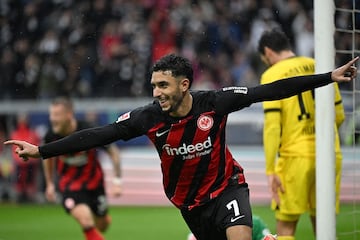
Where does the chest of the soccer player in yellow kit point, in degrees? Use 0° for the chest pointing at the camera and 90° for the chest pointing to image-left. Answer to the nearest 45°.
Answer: approximately 135°

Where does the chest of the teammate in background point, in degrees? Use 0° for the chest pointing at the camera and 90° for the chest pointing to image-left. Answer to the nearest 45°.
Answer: approximately 45°

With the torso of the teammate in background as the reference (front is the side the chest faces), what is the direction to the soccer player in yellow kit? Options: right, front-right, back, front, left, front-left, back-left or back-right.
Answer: left

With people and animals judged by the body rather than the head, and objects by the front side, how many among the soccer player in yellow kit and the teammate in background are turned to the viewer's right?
0

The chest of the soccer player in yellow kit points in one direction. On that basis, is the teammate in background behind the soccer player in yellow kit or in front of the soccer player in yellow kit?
in front
